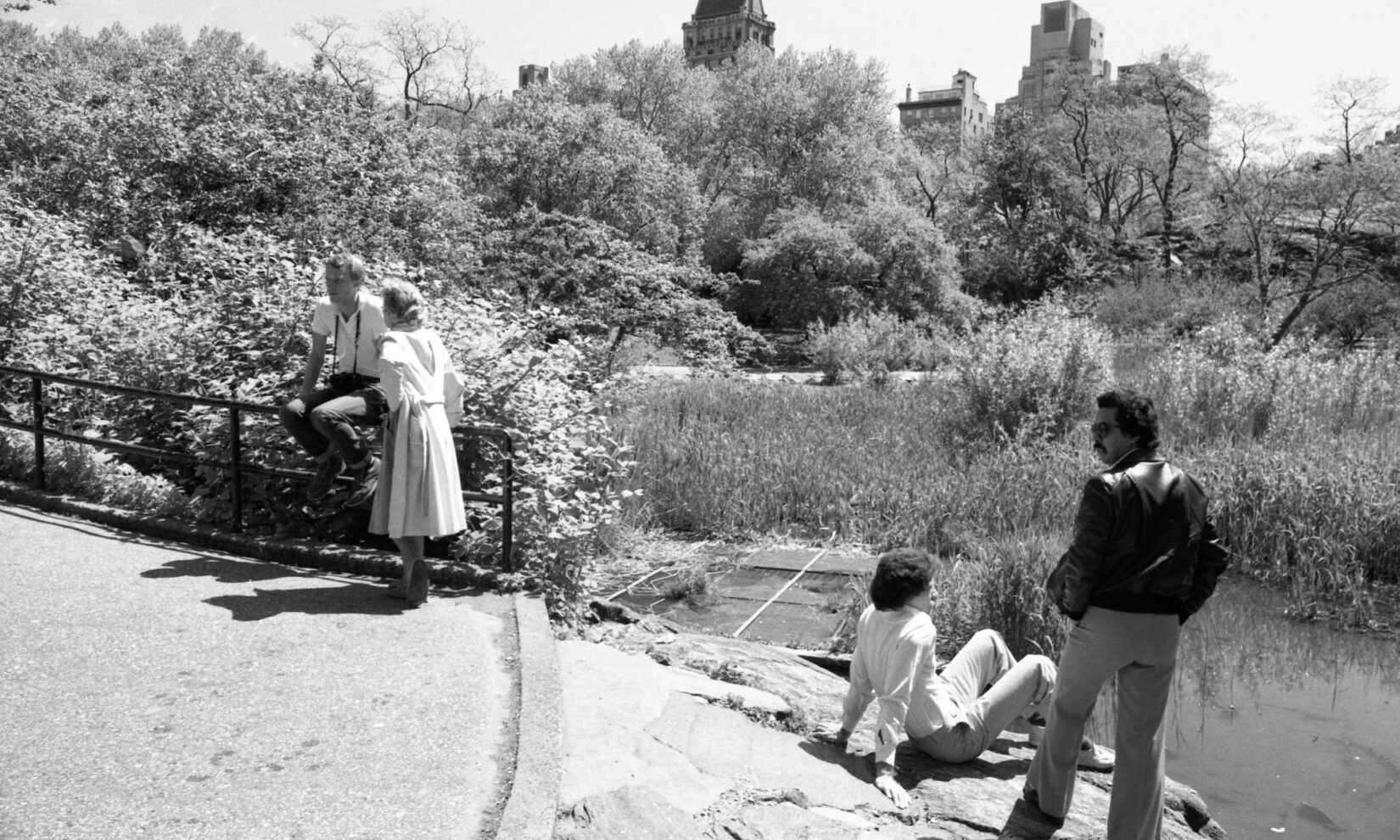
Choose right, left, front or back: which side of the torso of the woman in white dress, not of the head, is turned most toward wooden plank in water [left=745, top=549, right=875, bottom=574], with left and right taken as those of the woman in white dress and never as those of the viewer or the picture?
right

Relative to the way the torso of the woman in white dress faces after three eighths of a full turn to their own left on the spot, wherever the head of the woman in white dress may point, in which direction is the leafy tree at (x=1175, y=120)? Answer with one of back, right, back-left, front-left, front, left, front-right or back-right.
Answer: back-left

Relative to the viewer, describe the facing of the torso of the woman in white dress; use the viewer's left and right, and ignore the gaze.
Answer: facing away from the viewer and to the left of the viewer

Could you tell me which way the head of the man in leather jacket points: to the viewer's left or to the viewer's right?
to the viewer's left

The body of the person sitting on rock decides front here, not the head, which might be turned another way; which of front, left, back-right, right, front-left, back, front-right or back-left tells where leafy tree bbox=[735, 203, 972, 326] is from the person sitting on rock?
front-left

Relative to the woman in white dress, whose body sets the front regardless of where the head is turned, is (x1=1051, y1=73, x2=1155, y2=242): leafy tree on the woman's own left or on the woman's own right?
on the woman's own right

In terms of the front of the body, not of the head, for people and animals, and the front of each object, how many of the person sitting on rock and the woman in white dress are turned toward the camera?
0

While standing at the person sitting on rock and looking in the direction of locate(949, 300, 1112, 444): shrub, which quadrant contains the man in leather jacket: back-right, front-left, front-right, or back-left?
back-right

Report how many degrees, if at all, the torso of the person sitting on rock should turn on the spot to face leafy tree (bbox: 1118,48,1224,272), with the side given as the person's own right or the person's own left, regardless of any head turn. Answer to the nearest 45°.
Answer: approximately 45° to the person's own left

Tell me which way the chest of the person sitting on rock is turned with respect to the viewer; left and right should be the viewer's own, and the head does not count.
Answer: facing away from the viewer and to the right of the viewer
